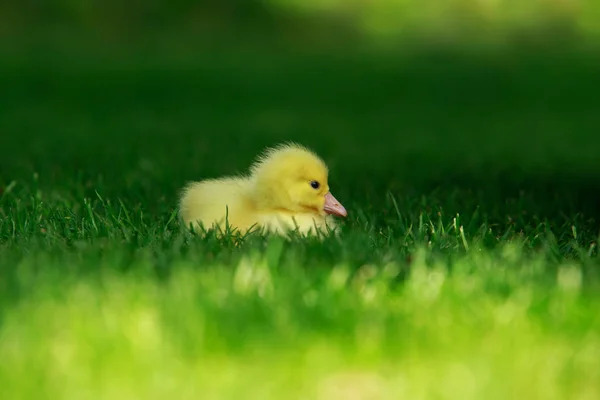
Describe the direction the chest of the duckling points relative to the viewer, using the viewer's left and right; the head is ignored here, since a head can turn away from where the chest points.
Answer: facing to the right of the viewer
